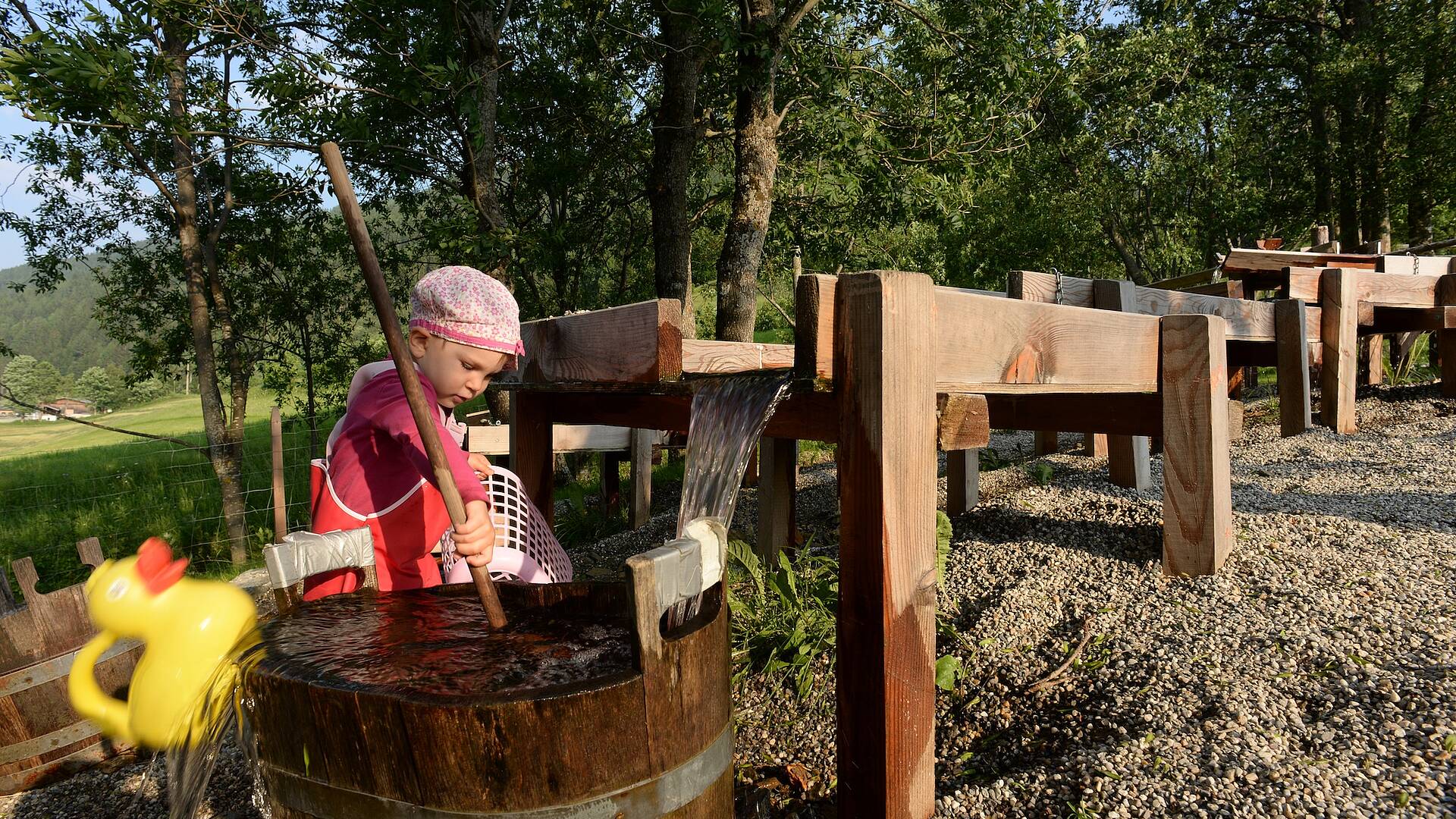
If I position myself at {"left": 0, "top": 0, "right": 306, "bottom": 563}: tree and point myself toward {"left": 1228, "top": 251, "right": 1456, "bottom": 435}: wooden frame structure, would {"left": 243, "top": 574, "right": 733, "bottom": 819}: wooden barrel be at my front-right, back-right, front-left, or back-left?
front-right

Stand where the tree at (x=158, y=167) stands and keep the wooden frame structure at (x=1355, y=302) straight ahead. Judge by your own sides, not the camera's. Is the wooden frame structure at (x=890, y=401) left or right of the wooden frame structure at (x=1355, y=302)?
right

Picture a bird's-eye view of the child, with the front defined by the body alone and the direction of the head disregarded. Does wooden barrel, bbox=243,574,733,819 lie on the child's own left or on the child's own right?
on the child's own right

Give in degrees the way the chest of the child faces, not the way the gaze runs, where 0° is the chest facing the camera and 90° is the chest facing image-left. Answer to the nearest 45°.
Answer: approximately 270°

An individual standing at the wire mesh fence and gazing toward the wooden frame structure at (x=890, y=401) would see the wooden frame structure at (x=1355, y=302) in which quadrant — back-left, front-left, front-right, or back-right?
front-left

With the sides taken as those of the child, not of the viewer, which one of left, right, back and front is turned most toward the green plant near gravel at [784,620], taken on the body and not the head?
front

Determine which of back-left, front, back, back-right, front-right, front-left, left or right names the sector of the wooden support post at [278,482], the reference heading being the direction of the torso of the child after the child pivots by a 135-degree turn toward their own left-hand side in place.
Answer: front-right

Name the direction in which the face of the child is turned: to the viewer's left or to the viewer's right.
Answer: to the viewer's right

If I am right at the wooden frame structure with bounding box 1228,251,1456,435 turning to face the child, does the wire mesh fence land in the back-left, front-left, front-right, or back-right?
front-right

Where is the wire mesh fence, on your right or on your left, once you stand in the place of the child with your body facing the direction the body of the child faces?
on your left

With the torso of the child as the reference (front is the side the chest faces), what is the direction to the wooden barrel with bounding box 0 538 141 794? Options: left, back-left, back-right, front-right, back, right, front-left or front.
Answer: back-left

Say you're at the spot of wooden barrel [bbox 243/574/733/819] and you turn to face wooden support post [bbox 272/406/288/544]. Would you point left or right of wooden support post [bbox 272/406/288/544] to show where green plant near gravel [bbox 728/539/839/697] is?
right
